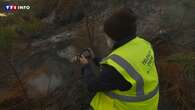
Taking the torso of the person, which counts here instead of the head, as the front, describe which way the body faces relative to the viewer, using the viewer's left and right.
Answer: facing away from the viewer and to the left of the viewer

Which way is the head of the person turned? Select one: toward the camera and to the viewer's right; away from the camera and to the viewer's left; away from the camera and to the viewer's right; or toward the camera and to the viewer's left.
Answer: away from the camera and to the viewer's left
